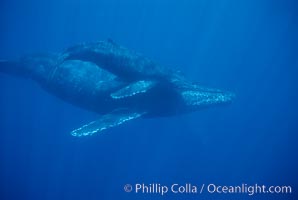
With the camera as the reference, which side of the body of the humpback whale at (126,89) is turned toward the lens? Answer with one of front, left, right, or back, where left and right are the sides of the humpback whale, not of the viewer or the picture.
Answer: right
